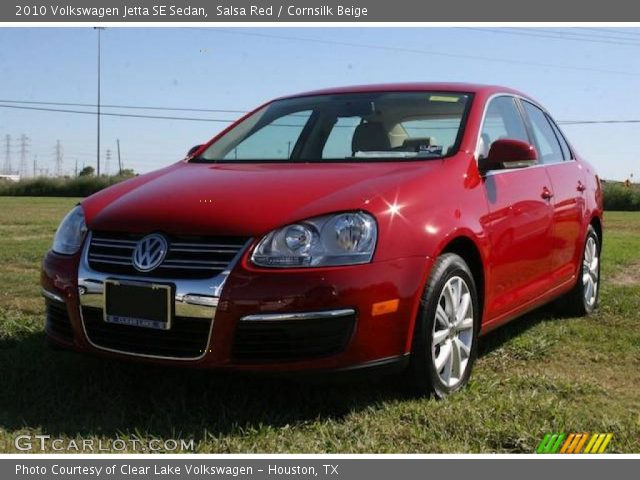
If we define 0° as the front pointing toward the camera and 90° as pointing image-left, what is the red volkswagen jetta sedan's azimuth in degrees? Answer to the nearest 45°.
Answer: approximately 45°
